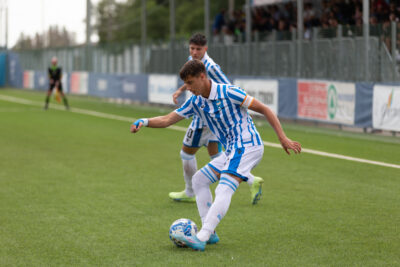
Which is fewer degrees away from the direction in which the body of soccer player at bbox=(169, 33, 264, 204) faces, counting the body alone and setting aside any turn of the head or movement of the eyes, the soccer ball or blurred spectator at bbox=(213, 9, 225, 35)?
the soccer ball

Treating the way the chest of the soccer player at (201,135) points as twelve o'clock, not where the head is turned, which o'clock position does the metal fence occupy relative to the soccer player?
The metal fence is roughly at 5 o'clock from the soccer player.

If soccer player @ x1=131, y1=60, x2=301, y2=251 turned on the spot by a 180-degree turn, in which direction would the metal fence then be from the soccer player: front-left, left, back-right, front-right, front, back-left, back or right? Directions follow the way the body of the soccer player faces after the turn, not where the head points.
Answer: front-left

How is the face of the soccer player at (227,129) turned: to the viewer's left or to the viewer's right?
to the viewer's left

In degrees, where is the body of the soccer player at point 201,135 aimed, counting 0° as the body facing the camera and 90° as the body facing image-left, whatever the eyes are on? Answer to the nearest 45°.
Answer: approximately 45°

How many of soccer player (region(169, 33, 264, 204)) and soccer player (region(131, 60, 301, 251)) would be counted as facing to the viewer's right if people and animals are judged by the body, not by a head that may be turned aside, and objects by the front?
0

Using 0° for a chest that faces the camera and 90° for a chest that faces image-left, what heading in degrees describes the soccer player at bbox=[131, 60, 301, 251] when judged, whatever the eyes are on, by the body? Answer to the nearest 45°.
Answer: approximately 45°

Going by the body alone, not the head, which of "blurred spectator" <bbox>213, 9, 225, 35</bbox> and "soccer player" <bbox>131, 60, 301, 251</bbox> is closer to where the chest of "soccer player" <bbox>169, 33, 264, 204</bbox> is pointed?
the soccer player

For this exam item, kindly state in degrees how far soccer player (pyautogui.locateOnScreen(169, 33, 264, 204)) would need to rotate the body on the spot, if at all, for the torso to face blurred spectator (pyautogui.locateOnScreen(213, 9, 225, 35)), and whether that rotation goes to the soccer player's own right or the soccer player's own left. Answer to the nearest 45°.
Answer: approximately 135° to the soccer player's own right

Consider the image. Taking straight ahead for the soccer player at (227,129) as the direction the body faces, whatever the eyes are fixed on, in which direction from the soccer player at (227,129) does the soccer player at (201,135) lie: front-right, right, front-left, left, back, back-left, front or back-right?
back-right

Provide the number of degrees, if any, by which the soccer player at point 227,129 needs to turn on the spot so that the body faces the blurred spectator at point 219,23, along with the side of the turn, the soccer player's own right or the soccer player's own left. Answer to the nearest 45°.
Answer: approximately 135° to the soccer player's own right

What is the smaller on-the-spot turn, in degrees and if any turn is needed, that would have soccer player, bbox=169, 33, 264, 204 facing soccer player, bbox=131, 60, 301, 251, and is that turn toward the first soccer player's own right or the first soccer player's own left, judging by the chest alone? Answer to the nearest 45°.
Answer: approximately 45° to the first soccer player's own left

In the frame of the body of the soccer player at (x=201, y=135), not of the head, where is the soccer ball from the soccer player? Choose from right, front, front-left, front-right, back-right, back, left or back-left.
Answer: front-left
